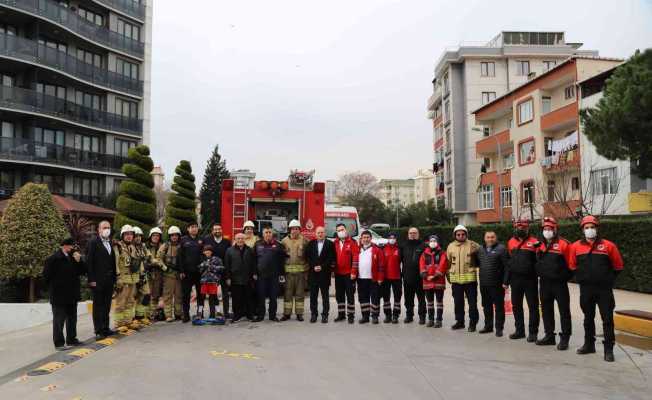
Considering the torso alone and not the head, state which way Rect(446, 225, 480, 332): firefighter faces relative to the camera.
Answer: toward the camera

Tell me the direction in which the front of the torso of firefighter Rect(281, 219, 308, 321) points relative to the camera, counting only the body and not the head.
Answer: toward the camera

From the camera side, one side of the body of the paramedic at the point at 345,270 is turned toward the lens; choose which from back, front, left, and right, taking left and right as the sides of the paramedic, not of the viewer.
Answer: front

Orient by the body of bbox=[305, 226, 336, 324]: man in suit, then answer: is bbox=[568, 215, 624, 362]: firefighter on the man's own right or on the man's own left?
on the man's own left

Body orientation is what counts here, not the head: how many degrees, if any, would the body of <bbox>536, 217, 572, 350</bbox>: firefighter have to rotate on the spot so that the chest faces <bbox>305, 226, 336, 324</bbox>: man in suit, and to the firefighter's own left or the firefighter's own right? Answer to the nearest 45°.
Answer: approximately 45° to the firefighter's own right

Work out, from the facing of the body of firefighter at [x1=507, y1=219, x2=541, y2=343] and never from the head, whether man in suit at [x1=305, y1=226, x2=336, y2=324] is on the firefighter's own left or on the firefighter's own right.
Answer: on the firefighter's own right

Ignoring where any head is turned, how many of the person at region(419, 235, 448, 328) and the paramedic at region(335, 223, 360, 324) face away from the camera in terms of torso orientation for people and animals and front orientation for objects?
0

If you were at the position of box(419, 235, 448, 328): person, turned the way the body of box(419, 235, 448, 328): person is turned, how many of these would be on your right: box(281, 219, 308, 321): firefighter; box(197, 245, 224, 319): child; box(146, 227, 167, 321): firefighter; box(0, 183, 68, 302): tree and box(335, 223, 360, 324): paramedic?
5

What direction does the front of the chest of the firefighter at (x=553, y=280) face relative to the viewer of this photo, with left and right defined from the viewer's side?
facing the viewer and to the left of the viewer

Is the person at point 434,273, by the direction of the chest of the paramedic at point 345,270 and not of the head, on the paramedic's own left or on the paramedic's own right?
on the paramedic's own left
